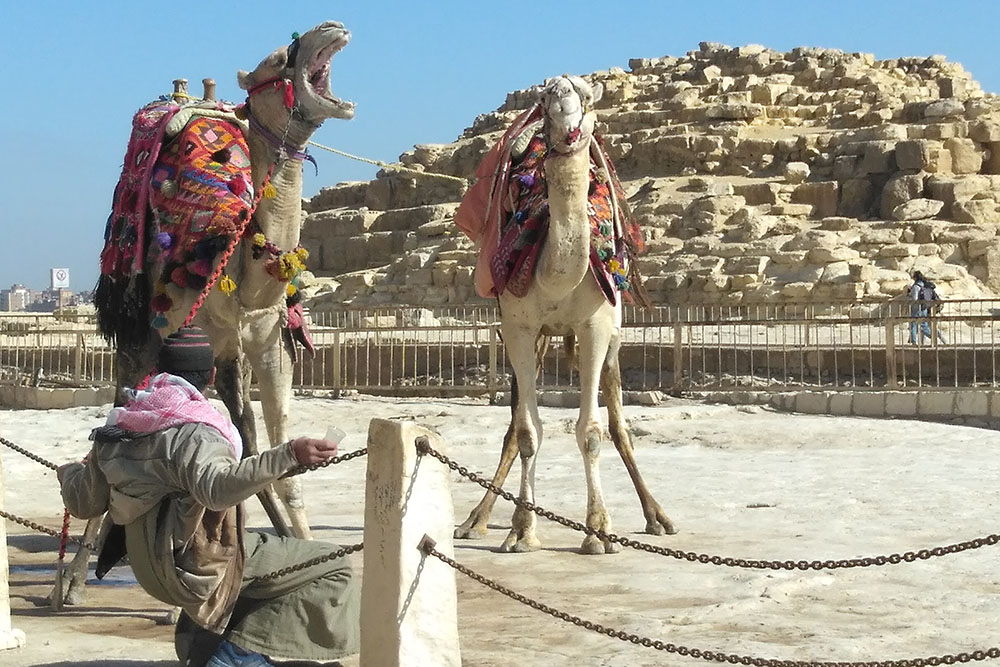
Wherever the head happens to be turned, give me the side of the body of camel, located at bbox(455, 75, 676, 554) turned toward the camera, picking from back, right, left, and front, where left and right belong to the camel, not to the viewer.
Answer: front

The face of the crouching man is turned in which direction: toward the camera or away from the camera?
away from the camera

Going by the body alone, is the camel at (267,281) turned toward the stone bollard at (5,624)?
no

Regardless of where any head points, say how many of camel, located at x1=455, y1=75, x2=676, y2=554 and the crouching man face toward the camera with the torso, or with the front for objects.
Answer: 1

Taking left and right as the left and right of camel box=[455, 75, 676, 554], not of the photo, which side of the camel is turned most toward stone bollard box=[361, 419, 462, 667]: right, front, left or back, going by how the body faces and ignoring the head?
front

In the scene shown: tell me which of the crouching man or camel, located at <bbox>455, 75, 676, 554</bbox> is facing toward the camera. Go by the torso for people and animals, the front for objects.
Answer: the camel

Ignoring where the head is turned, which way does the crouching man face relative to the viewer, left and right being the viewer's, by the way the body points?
facing away from the viewer and to the right of the viewer

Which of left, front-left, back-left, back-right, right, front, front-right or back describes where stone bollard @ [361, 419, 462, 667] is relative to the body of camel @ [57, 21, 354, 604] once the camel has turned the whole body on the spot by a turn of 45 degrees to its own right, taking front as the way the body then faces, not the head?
front

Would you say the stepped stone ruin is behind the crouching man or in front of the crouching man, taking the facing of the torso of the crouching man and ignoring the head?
in front

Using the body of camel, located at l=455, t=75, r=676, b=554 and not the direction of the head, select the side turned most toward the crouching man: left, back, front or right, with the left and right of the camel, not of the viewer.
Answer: front

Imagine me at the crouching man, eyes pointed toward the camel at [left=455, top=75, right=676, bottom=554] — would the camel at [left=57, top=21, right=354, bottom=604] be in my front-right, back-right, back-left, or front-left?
front-left

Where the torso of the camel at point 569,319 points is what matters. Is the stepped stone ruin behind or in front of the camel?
behind

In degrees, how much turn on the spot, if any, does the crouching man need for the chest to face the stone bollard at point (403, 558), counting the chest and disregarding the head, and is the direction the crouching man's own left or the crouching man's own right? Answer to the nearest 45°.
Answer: approximately 45° to the crouching man's own right

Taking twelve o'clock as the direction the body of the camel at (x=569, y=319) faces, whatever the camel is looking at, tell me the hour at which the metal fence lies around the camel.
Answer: The metal fence is roughly at 6 o'clock from the camel.

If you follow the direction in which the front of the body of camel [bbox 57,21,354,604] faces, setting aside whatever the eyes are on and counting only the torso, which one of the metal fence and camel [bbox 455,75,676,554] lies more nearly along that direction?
the camel
